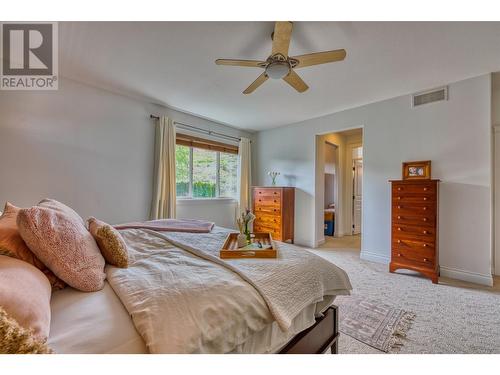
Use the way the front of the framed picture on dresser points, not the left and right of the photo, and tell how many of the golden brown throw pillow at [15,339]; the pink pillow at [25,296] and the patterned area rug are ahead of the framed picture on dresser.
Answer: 3

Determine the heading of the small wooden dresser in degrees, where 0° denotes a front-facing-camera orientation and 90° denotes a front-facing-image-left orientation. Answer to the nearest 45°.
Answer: approximately 45°

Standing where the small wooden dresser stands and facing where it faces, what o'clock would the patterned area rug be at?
The patterned area rug is roughly at 10 o'clock from the small wooden dresser.

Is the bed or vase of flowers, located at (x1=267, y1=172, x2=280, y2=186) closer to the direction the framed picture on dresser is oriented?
the bed

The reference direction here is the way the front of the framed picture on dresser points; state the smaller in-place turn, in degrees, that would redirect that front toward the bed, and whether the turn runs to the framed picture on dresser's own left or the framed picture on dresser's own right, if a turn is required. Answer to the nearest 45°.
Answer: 0° — it already faces it

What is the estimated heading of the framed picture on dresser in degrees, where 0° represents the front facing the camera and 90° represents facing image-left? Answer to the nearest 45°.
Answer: approximately 0°

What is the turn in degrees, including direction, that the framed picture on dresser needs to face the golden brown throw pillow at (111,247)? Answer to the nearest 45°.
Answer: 0° — it already faces it
